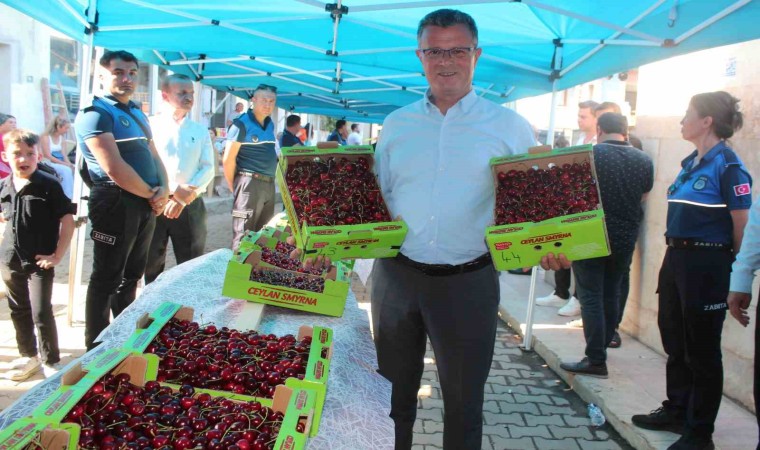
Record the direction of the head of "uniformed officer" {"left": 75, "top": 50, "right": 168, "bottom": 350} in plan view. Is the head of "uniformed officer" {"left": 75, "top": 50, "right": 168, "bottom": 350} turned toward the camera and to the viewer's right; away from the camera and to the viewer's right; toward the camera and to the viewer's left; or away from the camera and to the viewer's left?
toward the camera and to the viewer's right

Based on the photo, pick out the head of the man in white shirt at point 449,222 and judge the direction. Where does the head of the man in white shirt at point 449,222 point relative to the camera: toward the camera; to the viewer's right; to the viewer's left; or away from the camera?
toward the camera

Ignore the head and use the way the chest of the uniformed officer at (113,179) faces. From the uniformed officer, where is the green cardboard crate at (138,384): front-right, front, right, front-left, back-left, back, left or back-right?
front-right

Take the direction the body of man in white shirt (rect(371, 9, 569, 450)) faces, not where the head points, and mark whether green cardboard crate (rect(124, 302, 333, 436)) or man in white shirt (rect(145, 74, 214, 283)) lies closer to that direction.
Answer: the green cardboard crate

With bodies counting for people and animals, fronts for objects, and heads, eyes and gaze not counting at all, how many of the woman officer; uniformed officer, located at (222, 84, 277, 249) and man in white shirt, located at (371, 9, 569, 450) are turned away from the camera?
0

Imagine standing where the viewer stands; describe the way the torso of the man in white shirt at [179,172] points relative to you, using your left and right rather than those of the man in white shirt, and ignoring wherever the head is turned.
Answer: facing the viewer and to the right of the viewer

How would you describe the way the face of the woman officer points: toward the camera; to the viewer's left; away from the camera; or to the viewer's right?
to the viewer's left

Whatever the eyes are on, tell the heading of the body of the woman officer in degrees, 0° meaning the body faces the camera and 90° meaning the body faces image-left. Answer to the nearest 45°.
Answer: approximately 45°

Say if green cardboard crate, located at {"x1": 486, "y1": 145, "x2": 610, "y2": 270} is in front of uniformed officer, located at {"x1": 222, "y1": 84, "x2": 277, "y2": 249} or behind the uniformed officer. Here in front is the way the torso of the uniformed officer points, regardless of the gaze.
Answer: in front

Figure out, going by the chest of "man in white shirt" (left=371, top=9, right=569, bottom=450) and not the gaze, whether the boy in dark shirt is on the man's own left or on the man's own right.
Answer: on the man's own right

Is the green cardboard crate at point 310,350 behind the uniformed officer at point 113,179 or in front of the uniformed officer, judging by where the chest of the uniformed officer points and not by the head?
in front

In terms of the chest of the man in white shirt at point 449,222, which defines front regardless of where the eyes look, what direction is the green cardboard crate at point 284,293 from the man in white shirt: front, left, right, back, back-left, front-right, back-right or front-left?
back-right

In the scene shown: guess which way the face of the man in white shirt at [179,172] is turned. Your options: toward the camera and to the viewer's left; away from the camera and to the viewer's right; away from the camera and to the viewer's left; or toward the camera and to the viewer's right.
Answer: toward the camera and to the viewer's right

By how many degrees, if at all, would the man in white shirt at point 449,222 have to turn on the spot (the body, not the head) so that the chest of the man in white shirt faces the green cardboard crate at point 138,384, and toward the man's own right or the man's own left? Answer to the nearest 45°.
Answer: approximately 45° to the man's own right

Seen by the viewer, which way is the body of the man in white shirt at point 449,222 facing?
toward the camera

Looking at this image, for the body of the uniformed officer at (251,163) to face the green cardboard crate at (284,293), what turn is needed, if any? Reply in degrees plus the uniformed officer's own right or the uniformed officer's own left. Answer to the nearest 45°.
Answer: approximately 45° to the uniformed officer's own right
